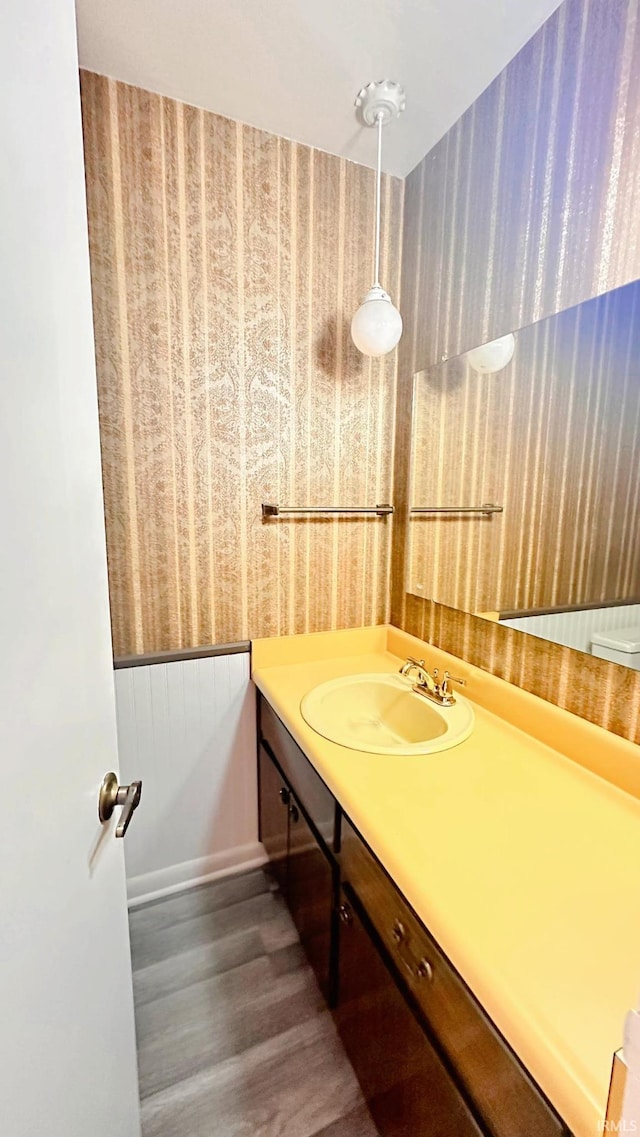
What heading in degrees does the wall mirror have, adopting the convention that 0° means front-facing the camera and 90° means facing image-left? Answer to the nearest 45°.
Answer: approximately 45°

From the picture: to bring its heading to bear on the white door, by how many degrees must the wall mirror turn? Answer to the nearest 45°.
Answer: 0° — it already faces it

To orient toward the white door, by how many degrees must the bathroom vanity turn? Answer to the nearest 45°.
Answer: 0° — it already faces it

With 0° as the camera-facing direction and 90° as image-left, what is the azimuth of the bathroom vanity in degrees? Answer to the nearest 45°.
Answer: approximately 45°

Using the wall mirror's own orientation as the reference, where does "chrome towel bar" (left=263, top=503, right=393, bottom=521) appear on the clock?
The chrome towel bar is roughly at 2 o'clock from the wall mirror.

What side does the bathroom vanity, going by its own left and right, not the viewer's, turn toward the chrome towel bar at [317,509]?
right
